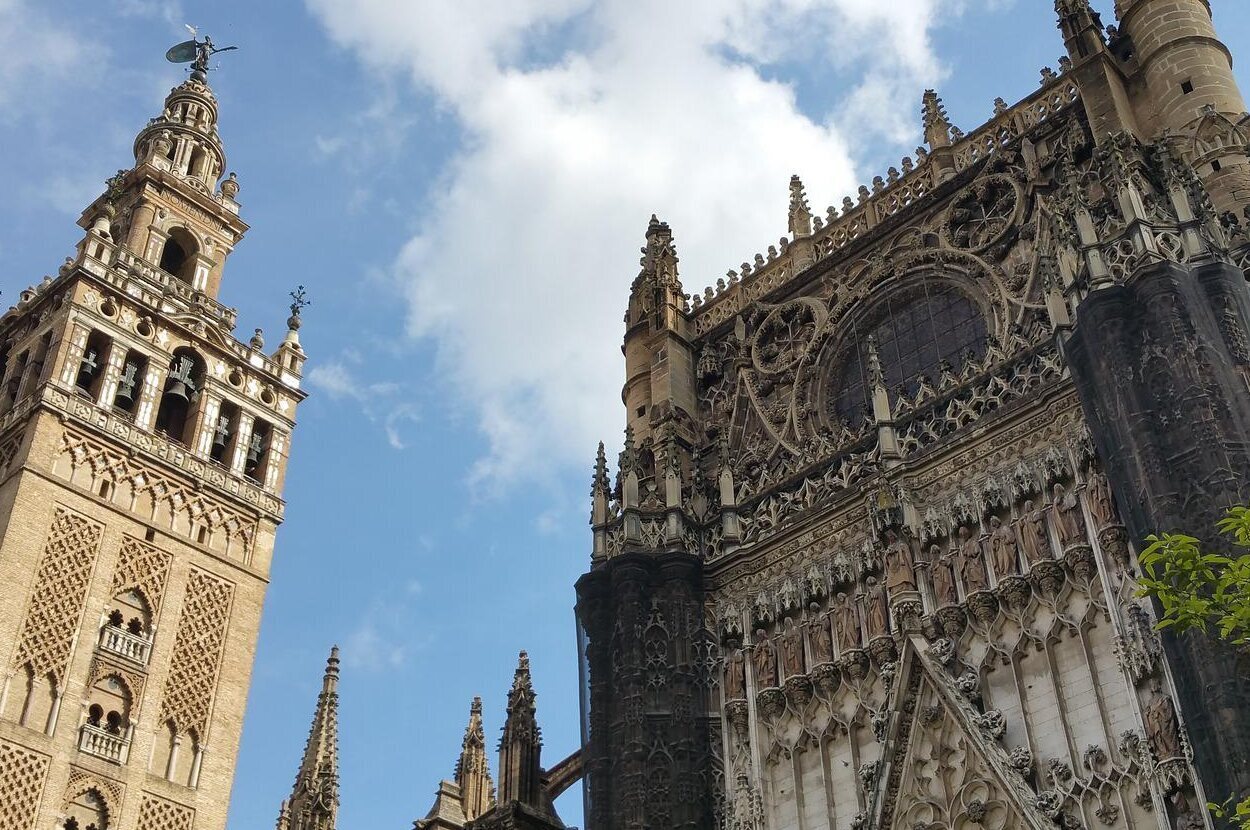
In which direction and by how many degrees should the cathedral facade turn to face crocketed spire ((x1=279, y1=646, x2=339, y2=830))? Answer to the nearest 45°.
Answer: approximately 90° to its right

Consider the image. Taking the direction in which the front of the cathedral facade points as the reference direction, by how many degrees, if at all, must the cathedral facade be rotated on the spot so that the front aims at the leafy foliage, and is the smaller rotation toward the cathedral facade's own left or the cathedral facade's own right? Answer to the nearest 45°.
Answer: approximately 45° to the cathedral facade's own left

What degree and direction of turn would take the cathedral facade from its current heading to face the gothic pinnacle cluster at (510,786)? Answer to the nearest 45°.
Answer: approximately 90° to its right

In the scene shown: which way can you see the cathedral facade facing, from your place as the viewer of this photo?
facing the viewer and to the left of the viewer

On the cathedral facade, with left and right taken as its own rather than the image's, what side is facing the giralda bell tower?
right
